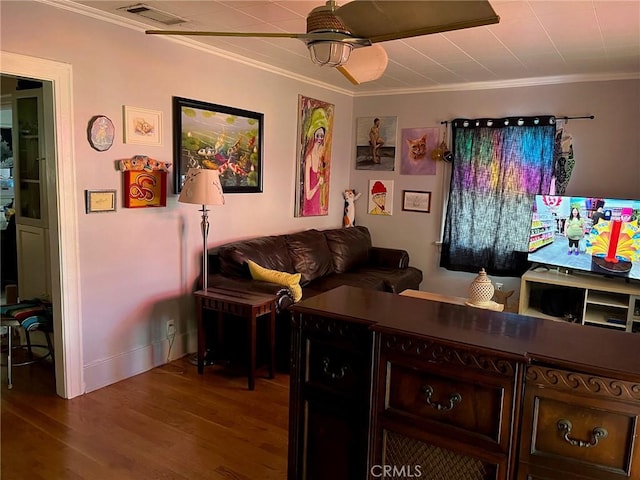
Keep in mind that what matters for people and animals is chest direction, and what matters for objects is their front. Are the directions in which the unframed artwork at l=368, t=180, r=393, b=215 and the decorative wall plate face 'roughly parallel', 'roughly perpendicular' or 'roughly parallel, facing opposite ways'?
roughly perpendicular

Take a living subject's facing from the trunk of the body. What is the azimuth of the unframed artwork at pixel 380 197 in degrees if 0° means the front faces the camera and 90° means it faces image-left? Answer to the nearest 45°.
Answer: approximately 0°

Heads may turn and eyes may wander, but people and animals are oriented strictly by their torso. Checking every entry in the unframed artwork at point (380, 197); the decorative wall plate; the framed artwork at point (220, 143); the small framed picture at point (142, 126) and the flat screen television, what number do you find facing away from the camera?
0

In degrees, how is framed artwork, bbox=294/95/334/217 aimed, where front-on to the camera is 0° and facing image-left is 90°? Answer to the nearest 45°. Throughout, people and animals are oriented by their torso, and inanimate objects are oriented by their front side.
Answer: approximately 315°

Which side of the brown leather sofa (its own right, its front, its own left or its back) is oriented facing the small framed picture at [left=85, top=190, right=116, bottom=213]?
right

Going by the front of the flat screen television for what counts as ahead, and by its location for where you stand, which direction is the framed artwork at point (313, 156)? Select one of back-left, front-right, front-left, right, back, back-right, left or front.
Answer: front-right

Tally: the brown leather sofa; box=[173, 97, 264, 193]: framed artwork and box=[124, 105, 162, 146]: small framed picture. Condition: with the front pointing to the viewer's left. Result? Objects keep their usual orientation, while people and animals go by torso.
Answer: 0

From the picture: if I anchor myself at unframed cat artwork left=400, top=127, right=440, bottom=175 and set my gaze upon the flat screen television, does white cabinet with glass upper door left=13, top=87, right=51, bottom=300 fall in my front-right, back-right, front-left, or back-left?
back-right

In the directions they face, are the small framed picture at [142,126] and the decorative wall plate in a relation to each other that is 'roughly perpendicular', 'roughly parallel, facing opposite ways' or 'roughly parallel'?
roughly parallel

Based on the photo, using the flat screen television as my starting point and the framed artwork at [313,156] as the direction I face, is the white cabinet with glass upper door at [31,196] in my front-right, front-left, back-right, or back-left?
front-left

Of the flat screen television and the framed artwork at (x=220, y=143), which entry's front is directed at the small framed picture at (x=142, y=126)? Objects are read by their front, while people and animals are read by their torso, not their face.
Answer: the flat screen television

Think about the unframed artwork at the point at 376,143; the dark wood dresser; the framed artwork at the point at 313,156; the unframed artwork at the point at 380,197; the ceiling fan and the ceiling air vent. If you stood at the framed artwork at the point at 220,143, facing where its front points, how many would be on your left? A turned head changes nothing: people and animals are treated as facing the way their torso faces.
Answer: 3

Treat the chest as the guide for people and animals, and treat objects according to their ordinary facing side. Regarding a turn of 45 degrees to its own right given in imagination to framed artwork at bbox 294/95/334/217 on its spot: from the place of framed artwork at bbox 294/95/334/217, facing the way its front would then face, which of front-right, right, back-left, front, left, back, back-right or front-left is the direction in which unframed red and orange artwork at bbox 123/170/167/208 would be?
front-right

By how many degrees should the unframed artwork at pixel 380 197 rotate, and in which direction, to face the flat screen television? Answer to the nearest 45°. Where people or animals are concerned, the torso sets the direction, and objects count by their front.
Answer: approximately 45° to its left

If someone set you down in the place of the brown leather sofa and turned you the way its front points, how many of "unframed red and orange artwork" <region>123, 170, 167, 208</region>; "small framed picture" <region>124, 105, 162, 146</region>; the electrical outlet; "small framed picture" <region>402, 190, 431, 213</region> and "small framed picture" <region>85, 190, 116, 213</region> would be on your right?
4

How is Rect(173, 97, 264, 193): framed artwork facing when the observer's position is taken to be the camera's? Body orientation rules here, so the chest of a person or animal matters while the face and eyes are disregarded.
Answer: facing the viewer and to the right of the viewer

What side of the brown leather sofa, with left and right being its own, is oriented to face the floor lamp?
right

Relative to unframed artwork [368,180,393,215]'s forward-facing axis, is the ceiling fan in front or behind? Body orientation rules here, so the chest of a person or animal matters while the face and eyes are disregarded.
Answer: in front
